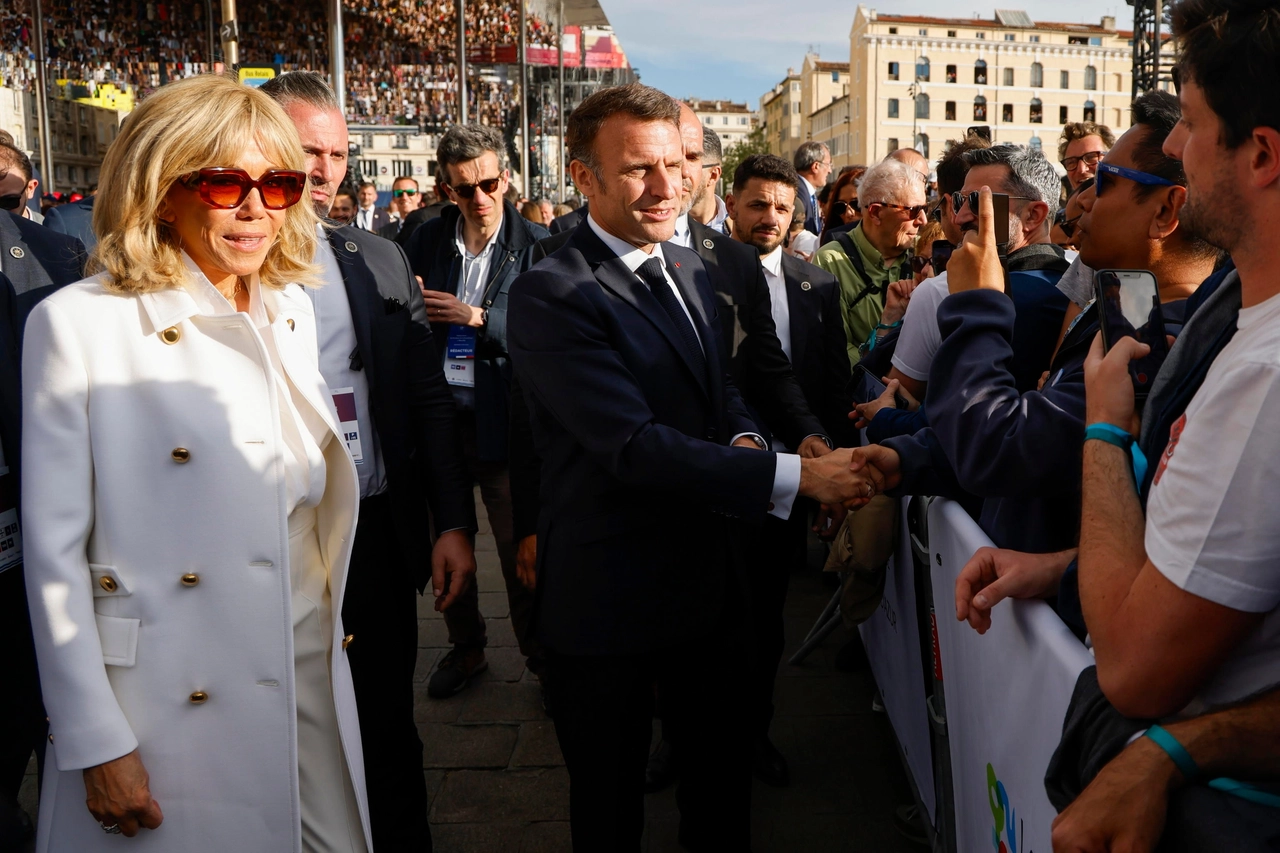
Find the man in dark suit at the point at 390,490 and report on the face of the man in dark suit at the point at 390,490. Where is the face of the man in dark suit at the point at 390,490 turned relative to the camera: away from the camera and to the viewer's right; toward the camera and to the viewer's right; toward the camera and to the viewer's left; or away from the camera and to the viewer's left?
toward the camera and to the viewer's right

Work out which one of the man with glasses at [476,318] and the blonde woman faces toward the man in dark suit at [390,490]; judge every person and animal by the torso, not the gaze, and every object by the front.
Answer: the man with glasses

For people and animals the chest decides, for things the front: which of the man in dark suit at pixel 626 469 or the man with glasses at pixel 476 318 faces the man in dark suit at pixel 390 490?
the man with glasses

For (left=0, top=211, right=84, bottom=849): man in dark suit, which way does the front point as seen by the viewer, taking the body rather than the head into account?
toward the camera

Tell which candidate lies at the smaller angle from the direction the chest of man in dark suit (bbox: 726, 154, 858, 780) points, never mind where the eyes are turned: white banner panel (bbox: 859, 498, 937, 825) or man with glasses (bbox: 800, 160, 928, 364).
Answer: the white banner panel

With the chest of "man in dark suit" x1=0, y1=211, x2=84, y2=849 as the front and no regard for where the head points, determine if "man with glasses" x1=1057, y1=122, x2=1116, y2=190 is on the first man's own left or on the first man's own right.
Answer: on the first man's own left

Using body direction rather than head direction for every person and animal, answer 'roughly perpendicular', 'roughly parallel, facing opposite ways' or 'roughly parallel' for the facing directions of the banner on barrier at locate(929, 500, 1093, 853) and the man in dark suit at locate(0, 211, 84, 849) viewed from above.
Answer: roughly perpendicular

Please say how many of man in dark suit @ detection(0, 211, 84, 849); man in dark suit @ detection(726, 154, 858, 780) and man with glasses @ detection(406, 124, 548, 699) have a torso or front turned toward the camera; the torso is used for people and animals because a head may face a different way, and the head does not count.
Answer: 3

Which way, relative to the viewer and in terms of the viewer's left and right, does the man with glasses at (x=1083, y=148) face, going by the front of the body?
facing the viewer and to the left of the viewer

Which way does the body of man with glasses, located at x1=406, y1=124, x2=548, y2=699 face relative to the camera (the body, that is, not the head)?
toward the camera

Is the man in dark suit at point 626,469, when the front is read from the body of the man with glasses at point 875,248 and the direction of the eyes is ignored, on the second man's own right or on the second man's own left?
on the second man's own right

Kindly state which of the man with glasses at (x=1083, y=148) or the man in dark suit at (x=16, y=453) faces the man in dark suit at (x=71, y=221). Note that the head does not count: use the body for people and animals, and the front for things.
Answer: the man with glasses
